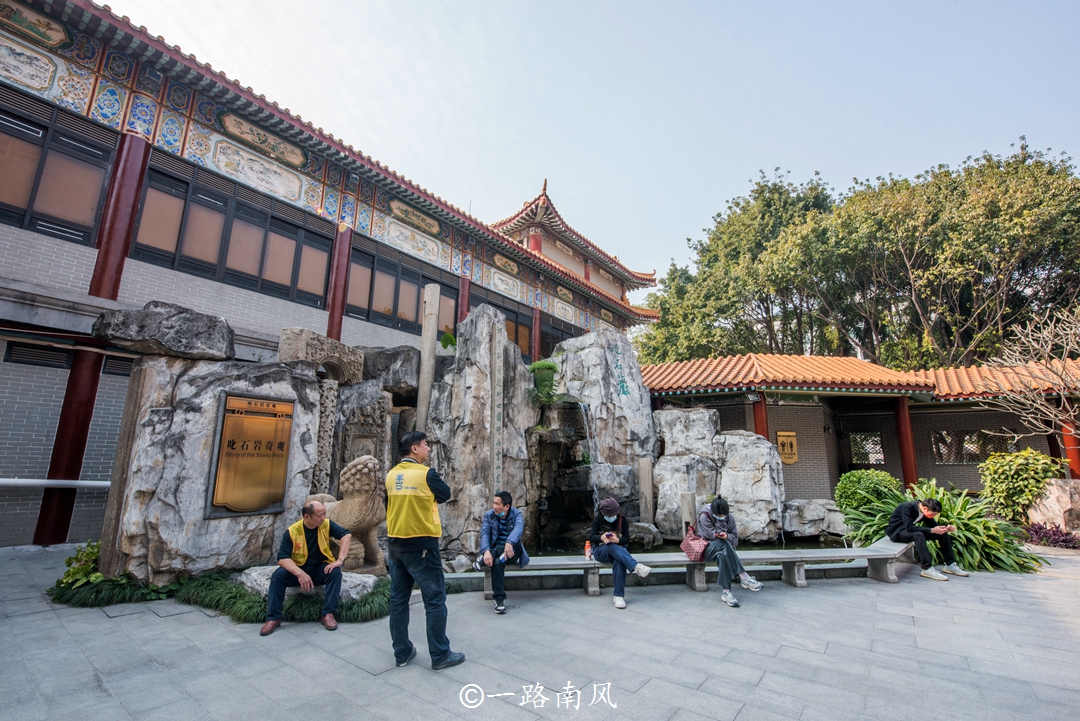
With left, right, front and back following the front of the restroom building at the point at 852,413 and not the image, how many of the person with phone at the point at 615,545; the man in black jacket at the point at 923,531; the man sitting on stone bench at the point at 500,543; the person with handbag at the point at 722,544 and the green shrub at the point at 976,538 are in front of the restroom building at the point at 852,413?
5

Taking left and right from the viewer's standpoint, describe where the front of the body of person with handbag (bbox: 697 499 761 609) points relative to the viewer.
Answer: facing the viewer and to the right of the viewer

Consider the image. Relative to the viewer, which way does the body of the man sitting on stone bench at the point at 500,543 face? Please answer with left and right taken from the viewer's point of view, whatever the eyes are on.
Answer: facing the viewer

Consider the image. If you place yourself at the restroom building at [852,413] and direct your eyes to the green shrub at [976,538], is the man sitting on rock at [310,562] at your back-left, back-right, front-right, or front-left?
front-right

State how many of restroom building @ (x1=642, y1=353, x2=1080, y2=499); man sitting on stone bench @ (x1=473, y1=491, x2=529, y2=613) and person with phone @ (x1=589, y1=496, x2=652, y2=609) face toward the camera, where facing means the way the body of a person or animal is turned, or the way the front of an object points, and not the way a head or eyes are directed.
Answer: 3

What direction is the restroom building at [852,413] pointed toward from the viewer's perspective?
toward the camera

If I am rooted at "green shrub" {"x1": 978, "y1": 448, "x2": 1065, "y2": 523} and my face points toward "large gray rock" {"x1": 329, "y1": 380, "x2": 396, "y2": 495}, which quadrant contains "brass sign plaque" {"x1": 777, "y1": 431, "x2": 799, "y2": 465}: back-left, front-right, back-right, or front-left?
front-right

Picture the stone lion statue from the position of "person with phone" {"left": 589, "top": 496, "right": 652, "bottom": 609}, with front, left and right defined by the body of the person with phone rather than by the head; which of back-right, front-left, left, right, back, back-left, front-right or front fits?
right

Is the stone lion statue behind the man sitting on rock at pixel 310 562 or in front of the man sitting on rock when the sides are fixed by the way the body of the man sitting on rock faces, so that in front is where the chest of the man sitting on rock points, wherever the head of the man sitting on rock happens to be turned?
behind

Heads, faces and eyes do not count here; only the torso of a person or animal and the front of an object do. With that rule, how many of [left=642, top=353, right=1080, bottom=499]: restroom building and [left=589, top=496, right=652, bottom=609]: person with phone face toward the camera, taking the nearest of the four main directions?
2

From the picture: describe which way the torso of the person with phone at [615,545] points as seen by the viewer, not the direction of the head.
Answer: toward the camera

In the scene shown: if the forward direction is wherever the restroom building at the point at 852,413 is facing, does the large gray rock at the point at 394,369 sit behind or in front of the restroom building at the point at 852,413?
in front
